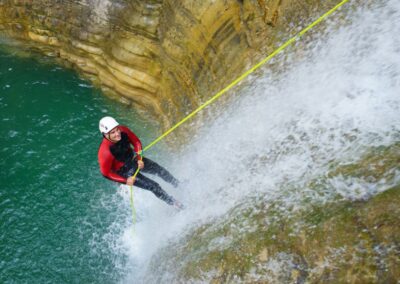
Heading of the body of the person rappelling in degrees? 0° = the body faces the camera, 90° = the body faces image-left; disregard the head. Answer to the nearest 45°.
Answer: approximately 315°
